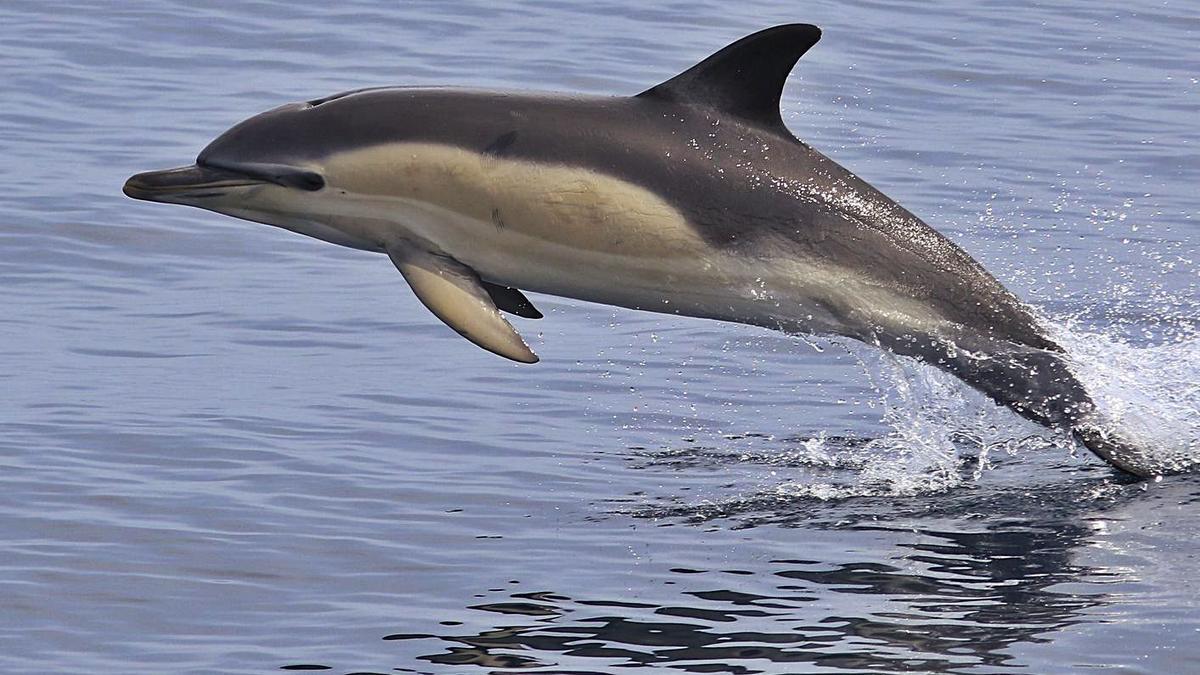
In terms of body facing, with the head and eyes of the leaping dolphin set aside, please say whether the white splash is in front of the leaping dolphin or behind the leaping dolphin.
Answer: behind

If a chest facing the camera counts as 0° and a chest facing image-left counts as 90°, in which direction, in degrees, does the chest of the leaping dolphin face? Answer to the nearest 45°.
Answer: approximately 90°
